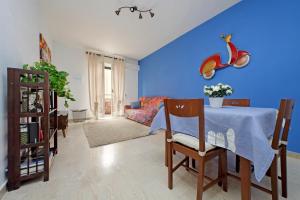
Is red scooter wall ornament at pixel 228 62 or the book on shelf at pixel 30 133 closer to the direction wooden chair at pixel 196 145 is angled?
the red scooter wall ornament

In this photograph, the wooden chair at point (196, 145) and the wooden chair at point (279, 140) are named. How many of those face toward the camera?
0

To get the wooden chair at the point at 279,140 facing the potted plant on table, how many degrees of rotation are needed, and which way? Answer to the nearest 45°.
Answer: approximately 45° to its left

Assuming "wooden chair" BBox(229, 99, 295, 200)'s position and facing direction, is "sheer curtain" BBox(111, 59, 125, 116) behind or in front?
in front

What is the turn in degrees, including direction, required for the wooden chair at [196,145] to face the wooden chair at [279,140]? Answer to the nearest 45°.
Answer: approximately 45° to its right

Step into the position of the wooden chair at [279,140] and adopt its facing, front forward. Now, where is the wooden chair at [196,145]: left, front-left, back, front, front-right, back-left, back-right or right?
left

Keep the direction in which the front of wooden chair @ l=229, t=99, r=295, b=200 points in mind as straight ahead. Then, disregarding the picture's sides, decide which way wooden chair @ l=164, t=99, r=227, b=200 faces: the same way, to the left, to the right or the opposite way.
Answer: to the right

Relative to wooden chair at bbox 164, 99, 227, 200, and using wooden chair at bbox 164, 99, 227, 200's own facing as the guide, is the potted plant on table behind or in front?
in front

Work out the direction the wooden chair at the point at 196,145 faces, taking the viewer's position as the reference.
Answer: facing away from the viewer and to the right of the viewer

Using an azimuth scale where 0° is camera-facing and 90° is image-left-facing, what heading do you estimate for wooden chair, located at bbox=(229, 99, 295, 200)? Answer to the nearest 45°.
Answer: approximately 135°

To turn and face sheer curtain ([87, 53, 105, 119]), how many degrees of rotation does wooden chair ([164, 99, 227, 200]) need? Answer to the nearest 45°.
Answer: approximately 90° to its left

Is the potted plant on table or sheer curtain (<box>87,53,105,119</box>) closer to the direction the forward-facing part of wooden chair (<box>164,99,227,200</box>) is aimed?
the potted plant on table

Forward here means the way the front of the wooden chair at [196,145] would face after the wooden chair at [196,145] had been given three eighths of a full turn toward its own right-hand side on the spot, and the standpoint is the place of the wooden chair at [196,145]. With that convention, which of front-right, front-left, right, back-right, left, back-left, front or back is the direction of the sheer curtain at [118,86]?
back-right
